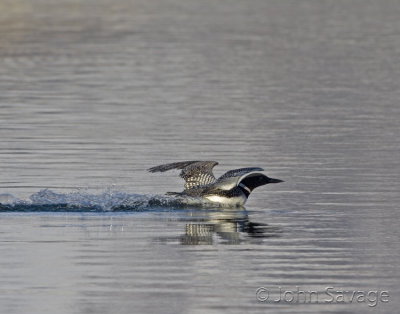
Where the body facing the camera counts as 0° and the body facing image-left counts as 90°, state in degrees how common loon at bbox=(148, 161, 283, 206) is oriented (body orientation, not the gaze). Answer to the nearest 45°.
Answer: approximately 270°
